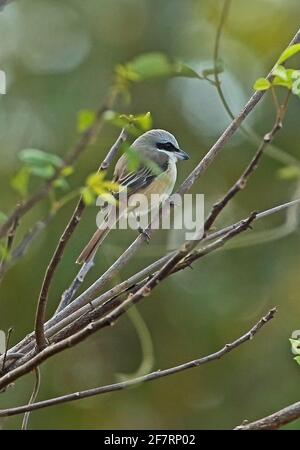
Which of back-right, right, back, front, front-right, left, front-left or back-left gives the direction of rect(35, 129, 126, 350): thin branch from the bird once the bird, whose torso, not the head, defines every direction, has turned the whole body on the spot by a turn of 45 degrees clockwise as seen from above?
back-right

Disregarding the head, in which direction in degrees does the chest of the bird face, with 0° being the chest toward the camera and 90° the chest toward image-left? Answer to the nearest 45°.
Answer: approximately 270°

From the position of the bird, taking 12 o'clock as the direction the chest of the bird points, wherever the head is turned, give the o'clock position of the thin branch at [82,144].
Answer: The thin branch is roughly at 3 o'clock from the bird.
